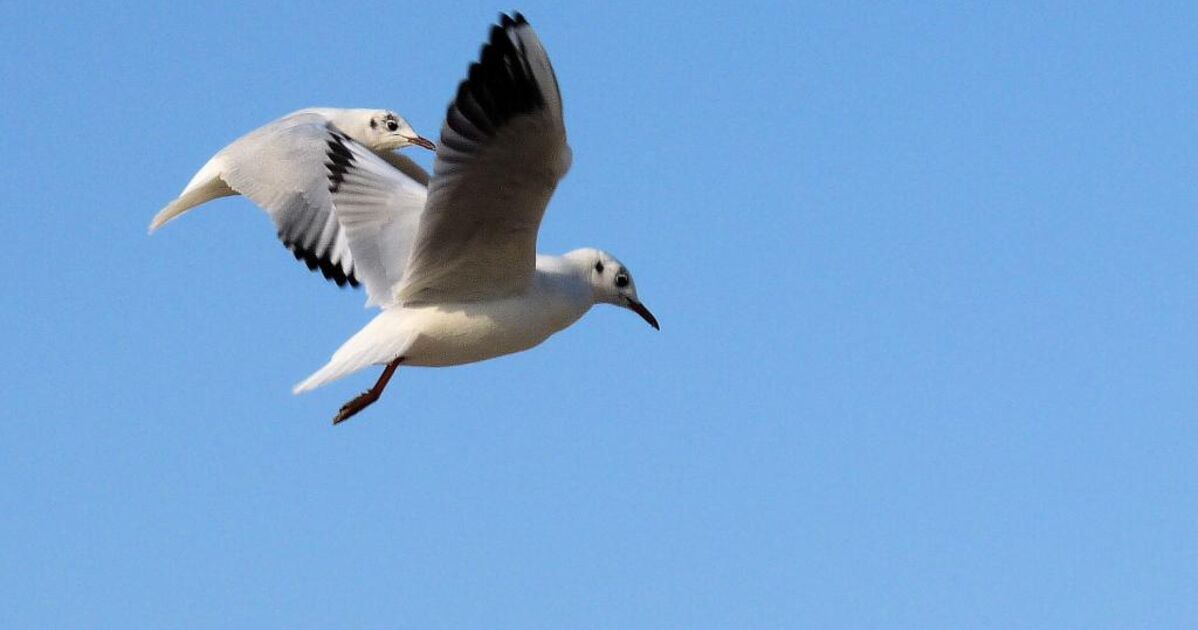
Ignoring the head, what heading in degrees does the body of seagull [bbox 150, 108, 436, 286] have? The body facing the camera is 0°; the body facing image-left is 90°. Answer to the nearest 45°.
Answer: approximately 270°
